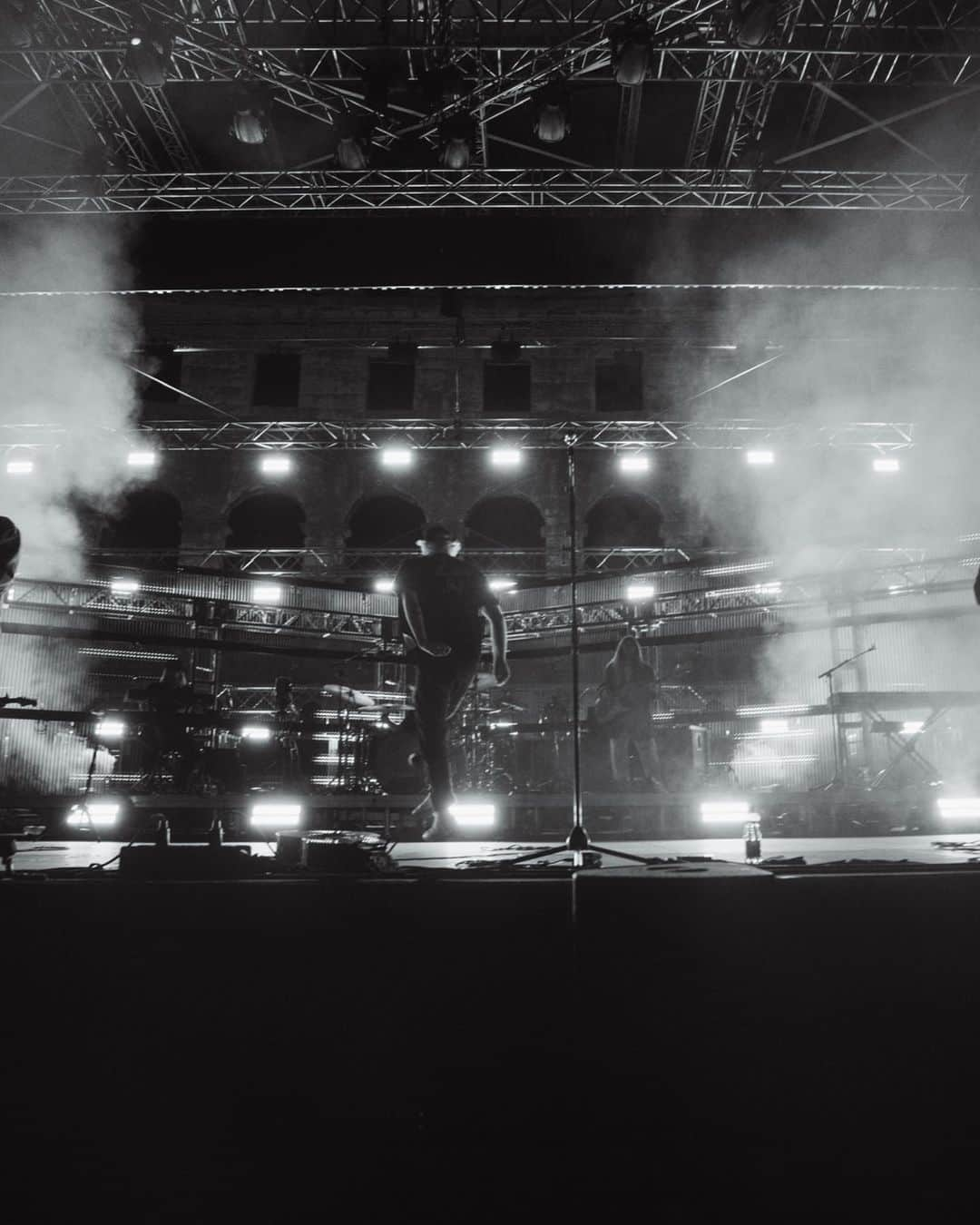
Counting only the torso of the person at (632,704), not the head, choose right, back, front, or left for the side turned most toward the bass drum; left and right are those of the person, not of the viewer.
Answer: right

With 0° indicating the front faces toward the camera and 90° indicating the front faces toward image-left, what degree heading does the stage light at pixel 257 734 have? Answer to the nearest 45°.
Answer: approximately 0°

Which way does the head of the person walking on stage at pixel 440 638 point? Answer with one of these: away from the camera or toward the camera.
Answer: away from the camera

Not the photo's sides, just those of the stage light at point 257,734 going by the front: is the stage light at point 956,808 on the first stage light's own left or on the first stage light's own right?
on the first stage light's own left

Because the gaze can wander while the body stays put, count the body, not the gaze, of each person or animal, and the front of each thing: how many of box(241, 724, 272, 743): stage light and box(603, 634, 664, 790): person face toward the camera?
2

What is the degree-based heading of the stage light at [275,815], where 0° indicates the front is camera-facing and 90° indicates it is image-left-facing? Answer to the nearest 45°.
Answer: approximately 0°
